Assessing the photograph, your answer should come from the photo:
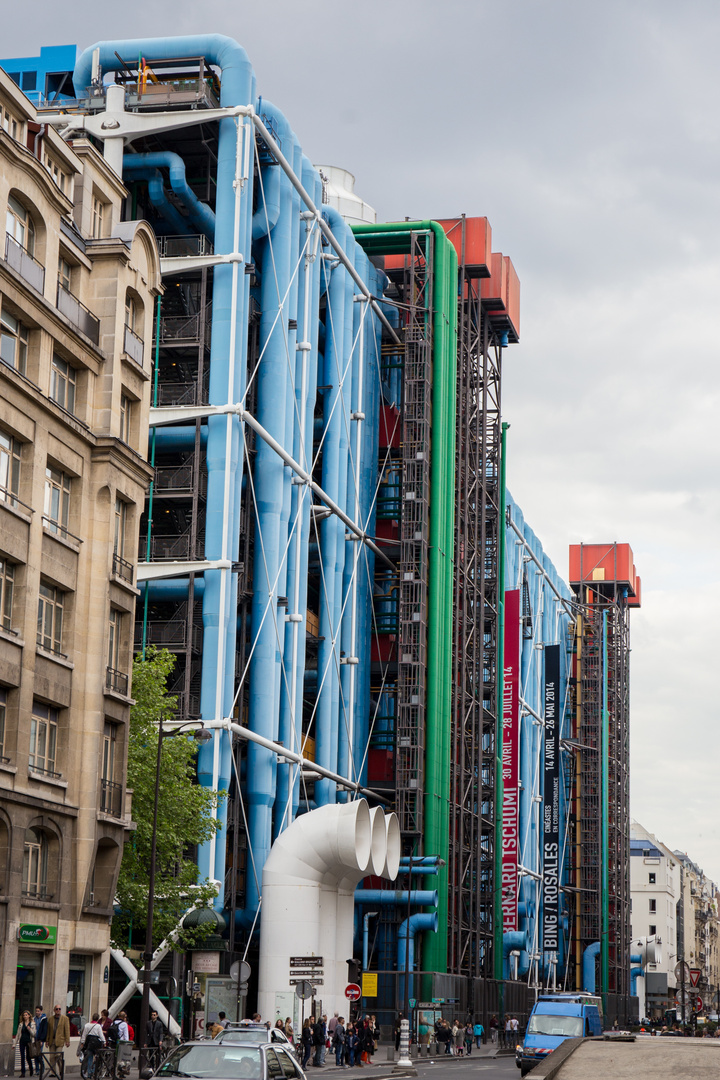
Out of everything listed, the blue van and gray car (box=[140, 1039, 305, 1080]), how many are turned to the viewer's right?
0

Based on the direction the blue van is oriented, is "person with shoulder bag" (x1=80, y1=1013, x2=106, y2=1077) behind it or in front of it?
in front

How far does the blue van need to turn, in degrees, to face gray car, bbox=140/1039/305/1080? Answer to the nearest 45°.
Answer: approximately 45° to its left

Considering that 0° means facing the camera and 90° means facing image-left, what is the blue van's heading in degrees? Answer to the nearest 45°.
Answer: approximately 45°

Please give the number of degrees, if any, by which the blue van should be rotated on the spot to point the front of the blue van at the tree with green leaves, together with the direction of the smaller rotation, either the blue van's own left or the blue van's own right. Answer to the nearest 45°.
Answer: approximately 45° to the blue van's own right

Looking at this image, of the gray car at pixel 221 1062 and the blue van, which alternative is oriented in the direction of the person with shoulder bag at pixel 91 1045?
the blue van

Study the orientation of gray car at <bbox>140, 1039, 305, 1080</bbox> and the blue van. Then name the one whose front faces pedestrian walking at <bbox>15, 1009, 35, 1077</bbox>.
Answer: the blue van

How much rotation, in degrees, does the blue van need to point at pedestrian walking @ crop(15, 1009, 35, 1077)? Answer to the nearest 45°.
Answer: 0° — it already faces them

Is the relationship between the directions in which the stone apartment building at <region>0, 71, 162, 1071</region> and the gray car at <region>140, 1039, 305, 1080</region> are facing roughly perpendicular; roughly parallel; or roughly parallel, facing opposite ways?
roughly perpendicular
